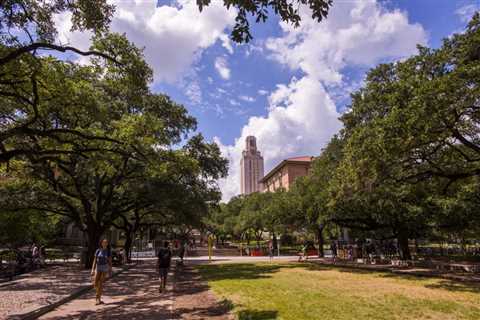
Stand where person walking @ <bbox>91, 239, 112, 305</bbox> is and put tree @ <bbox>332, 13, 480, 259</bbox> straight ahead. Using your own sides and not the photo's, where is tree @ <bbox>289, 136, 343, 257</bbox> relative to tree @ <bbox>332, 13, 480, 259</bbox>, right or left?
left

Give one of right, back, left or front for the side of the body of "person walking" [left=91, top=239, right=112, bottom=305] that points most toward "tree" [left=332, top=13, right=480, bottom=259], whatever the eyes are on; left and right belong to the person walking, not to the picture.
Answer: left

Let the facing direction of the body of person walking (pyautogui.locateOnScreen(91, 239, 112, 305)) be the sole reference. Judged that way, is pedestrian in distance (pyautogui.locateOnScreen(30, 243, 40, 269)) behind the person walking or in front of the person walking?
behind

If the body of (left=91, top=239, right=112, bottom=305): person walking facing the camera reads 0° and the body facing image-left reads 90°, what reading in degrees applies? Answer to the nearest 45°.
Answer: approximately 0°

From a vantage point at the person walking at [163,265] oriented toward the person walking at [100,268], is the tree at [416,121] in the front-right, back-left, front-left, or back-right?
back-left

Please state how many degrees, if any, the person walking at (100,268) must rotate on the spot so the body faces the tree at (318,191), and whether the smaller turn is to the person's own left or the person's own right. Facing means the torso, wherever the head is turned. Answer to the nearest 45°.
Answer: approximately 135° to the person's own left

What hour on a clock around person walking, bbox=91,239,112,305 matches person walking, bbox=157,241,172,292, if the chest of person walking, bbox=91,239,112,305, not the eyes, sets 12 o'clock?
person walking, bbox=157,241,172,292 is roughly at 8 o'clock from person walking, bbox=91,239,112,305.
